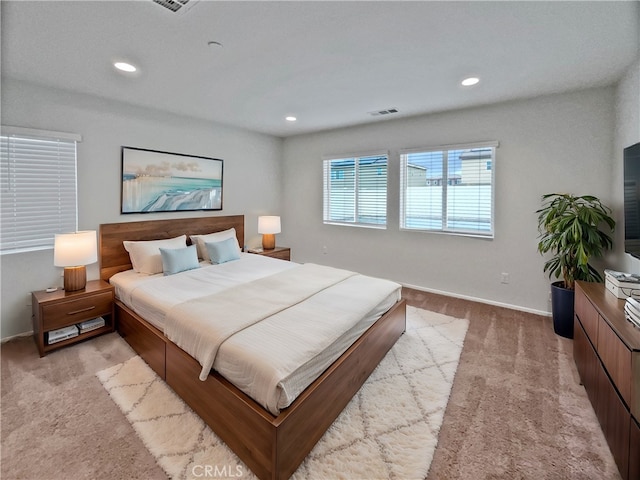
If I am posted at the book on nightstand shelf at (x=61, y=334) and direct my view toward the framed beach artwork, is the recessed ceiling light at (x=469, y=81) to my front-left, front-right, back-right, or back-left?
front-right

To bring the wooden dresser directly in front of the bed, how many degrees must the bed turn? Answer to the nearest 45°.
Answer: approximately 45° to its left

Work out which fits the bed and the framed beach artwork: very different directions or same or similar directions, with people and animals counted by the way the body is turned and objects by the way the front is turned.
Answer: same or similar directions

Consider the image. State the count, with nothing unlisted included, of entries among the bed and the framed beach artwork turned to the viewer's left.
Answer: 0

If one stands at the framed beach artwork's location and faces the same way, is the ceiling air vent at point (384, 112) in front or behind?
in front

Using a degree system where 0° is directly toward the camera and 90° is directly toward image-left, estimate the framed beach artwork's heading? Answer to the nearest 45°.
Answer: approximately 315°

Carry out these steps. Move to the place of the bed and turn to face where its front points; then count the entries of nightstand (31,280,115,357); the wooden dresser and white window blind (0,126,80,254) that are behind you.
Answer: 2

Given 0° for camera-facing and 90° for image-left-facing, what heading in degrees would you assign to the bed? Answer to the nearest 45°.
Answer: approximately 315°

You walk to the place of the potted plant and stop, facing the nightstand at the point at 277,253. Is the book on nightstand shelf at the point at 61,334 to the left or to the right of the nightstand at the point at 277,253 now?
left

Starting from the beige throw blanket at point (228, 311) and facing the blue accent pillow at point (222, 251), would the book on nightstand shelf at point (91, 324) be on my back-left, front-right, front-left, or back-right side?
front-left

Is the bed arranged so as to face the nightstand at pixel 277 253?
no

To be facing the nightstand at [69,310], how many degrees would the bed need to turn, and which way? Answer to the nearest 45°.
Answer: approximately 180°

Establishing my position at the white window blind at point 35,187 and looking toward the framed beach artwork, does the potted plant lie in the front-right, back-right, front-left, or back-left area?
front-right

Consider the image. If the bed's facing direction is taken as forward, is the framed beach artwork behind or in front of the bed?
behind

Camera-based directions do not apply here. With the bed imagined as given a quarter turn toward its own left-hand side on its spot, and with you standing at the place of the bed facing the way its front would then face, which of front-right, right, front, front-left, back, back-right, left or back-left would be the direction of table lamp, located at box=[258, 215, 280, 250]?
front-left

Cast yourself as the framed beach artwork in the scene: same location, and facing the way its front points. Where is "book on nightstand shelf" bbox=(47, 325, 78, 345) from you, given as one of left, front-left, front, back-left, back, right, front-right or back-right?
right
